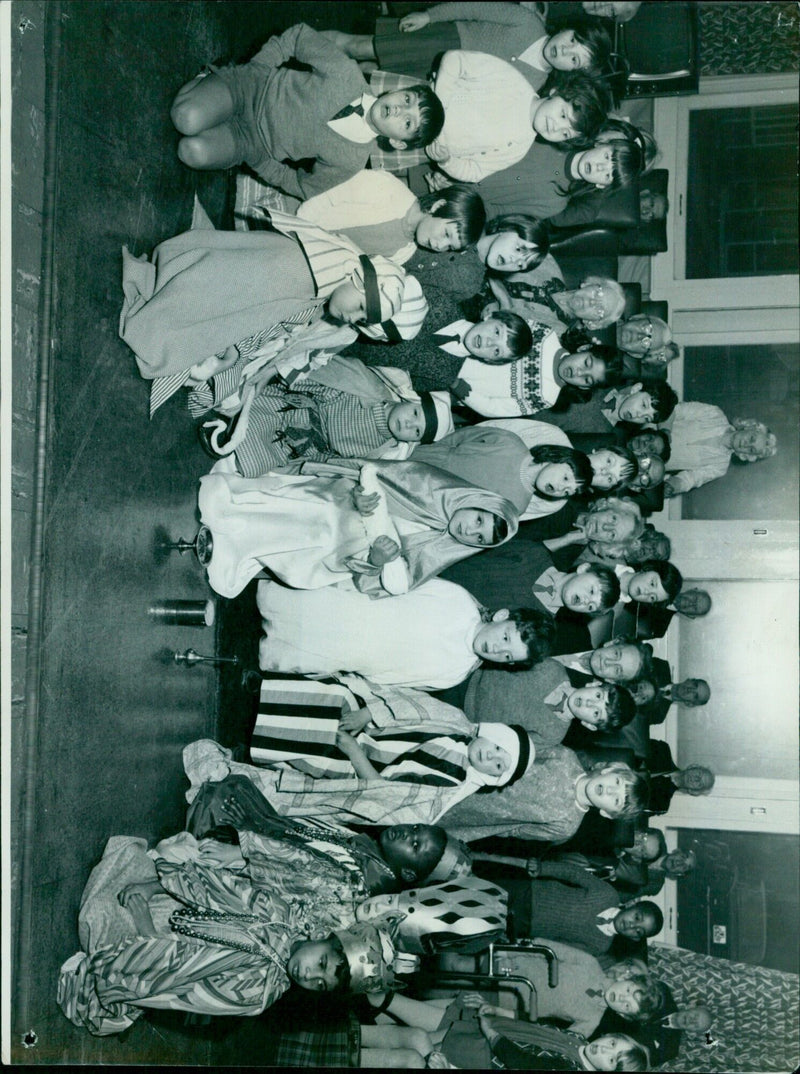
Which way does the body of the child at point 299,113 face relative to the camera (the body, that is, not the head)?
toward the camera

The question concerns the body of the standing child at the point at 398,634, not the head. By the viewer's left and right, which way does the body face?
facing the viewer

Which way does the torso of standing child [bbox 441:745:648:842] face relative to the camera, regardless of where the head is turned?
toward the camera
